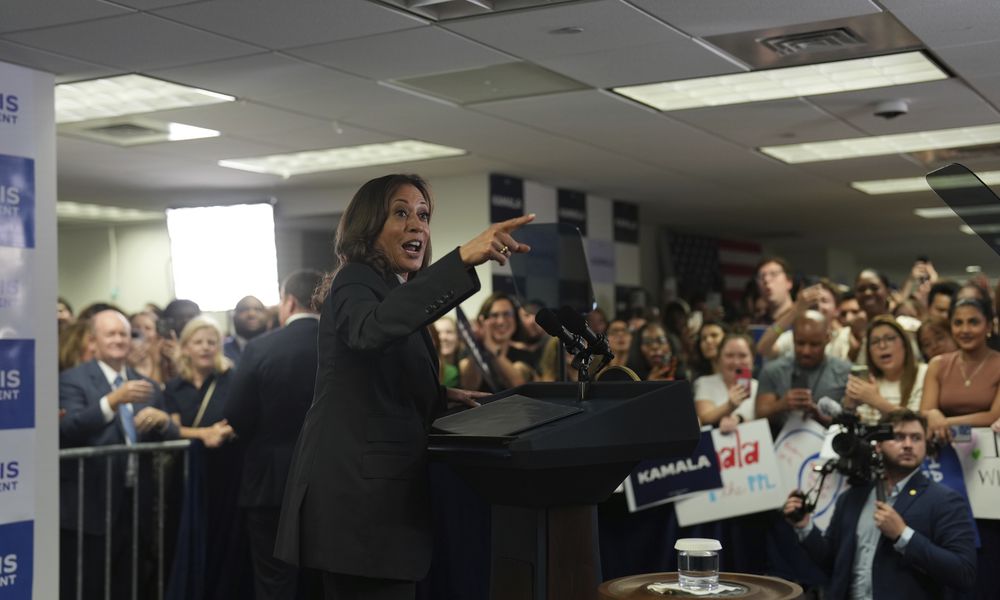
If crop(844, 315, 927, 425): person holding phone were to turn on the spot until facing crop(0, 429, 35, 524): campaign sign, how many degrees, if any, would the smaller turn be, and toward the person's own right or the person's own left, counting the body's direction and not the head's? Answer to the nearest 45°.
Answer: approximately 45° to the person's own right

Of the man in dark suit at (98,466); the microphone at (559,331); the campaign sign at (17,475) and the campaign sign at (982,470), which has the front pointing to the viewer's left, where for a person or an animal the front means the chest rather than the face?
the microphone

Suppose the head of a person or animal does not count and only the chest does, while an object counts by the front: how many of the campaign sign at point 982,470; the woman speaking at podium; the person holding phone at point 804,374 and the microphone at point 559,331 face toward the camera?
2

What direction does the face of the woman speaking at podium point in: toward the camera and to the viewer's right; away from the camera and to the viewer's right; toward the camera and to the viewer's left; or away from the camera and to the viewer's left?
toward the camera and to the viewer's right

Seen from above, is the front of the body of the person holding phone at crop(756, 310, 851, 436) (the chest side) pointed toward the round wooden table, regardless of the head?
yes

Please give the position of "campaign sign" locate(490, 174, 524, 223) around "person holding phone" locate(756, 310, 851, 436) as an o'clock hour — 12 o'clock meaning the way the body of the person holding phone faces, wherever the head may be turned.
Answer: The campaign sign is roughly at 5 o'clock from the person holding phone.

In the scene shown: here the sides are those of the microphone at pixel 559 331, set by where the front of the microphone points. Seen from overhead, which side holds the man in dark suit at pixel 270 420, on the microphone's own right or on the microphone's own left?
on the microphone's own right

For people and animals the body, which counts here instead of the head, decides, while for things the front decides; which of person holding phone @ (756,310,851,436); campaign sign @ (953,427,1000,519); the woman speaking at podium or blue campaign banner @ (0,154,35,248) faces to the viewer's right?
the woman speaking at podium

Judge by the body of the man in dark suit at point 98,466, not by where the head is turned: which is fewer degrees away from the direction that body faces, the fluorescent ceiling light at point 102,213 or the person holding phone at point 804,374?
the person holding phone

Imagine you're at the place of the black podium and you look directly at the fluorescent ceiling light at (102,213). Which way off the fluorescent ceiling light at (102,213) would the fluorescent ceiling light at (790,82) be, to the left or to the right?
right

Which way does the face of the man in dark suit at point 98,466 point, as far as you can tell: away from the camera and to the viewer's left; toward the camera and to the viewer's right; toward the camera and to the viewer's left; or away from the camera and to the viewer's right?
toward the camera and to the viewer's right

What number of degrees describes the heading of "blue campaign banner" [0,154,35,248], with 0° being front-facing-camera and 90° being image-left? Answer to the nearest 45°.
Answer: approximately 0°
